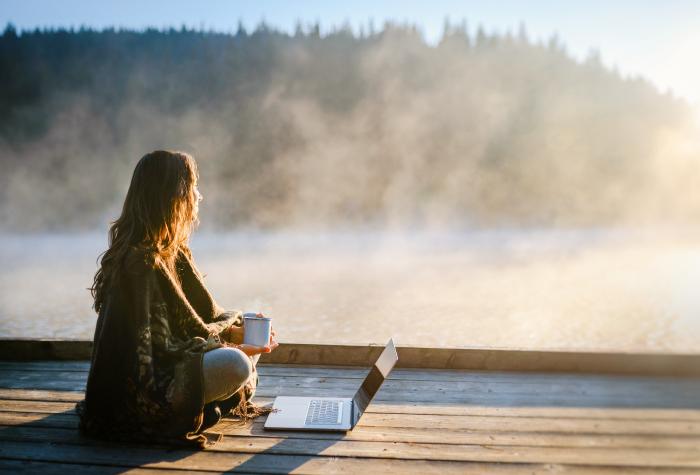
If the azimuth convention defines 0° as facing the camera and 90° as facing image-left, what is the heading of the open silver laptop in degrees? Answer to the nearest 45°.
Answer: approximately 90°

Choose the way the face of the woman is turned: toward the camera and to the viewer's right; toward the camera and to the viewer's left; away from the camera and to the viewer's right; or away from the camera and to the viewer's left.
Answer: away from the camera and to the viewer's right
